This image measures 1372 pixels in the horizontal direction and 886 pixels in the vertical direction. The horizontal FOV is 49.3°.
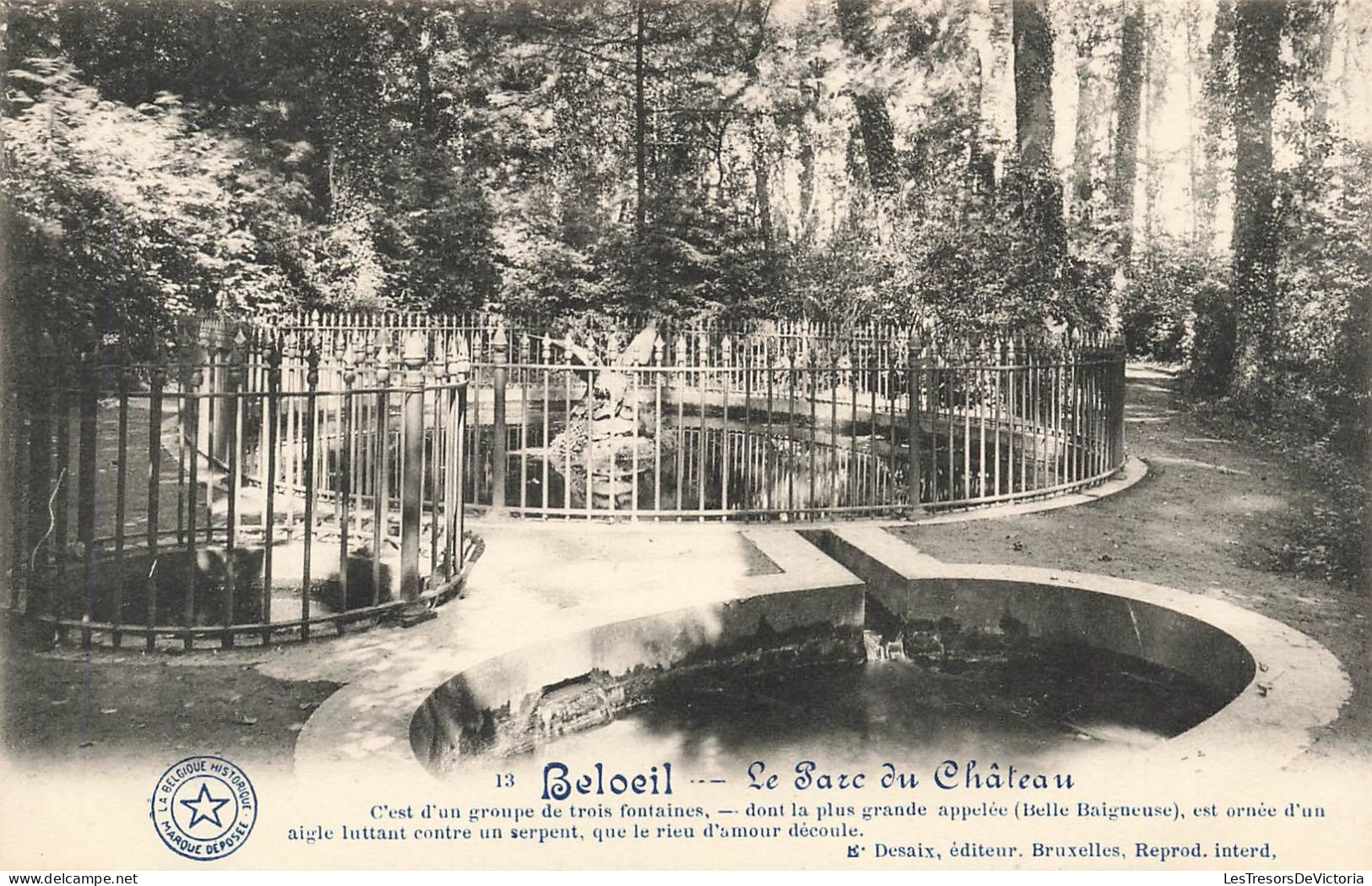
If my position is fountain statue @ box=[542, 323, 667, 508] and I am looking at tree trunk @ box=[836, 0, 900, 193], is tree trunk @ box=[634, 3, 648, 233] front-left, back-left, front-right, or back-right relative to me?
front-left

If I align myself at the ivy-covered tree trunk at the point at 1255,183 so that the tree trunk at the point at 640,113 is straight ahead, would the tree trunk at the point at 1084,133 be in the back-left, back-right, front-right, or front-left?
front-right
